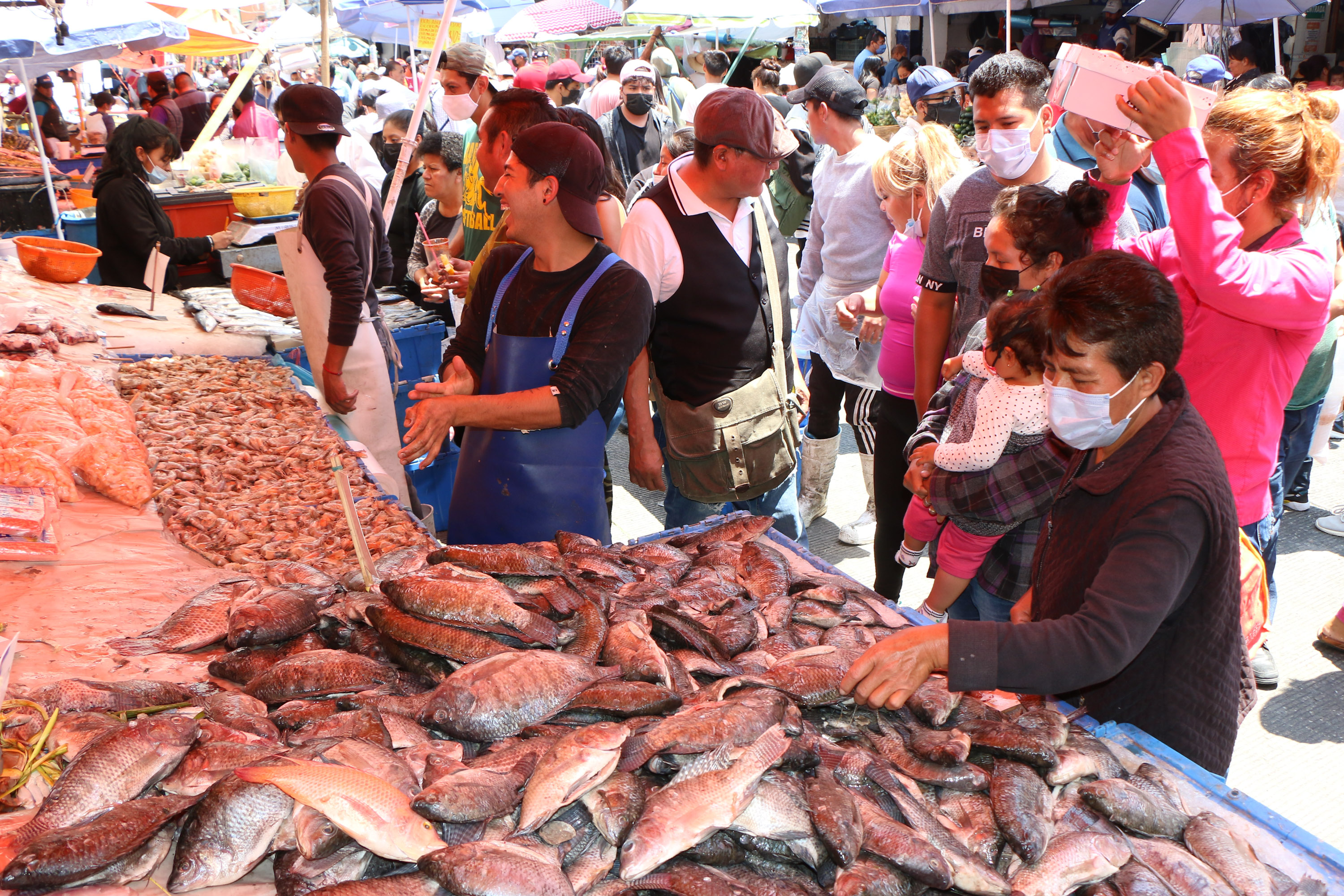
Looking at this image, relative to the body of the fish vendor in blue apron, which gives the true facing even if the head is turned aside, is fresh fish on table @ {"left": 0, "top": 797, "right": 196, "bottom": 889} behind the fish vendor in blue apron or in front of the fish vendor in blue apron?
in front

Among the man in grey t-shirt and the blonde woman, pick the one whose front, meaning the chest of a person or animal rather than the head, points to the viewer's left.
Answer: the blonde woman

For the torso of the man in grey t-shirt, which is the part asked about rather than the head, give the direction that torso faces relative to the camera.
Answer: toward the camera

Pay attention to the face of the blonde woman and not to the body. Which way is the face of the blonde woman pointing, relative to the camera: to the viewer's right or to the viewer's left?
to the viewer's left

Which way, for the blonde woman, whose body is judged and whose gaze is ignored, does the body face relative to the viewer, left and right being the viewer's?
facing to the left of the viewer

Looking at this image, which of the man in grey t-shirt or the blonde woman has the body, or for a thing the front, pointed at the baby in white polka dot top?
the man in grey t-shirt

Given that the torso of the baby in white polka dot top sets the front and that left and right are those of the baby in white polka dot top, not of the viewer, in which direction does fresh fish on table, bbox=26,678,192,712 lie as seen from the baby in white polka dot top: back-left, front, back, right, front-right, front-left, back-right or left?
front-left

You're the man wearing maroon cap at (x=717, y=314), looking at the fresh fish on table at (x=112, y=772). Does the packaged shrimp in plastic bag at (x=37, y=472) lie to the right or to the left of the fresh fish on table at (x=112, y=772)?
right

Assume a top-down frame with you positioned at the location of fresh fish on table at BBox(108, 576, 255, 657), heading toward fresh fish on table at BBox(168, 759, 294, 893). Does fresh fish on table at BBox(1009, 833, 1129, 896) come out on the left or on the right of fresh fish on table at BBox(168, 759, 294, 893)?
left

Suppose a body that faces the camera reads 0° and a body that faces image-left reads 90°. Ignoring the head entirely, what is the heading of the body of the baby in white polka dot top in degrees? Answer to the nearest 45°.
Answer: approximately 90°

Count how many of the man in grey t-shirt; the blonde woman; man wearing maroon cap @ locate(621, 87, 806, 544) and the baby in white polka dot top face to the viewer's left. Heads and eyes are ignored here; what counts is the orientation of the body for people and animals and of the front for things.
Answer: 2

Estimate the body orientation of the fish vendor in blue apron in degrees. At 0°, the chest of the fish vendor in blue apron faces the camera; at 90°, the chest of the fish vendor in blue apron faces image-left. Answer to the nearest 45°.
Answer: approximately 45°
